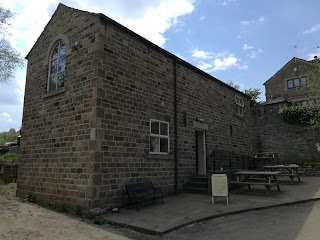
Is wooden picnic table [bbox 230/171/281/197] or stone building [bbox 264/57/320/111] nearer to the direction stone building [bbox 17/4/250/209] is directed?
the wooden picnic table

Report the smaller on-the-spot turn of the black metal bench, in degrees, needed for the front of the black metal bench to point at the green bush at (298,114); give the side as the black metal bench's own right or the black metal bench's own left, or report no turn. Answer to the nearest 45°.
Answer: approximately 90° to the black metal bench's own left

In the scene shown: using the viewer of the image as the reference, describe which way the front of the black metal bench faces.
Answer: facing the viewer and to the right of the viewer

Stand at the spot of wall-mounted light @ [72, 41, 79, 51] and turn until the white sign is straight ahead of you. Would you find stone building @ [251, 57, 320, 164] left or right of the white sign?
left

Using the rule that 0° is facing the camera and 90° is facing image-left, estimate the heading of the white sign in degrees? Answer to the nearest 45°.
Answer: approximately 0°

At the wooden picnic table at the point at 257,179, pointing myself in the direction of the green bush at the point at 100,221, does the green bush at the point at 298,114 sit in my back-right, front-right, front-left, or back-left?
back-right

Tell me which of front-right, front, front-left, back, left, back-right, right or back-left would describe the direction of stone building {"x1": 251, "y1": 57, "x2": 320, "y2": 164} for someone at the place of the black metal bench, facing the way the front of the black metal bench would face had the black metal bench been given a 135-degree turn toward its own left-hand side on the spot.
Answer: front-right

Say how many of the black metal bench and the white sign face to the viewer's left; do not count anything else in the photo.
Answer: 0

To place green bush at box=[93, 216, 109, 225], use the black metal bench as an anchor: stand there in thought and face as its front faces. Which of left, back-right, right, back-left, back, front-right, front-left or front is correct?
right

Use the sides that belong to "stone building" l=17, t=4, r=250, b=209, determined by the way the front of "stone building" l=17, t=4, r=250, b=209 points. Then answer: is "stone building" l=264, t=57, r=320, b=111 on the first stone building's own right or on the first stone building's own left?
on the first stone building's own left

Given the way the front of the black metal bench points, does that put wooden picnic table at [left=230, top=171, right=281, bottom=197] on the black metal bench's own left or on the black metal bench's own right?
on the black metal bench's own left

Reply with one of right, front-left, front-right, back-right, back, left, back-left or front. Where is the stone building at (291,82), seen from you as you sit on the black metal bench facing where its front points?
left

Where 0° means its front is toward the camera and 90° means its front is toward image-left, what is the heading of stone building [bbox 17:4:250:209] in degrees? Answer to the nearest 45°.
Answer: approximately 315°

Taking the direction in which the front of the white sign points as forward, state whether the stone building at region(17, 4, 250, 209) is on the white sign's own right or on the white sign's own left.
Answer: on the white sign's own right

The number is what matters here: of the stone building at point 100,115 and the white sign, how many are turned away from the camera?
0

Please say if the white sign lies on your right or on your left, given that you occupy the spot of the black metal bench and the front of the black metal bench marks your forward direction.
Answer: on your left
